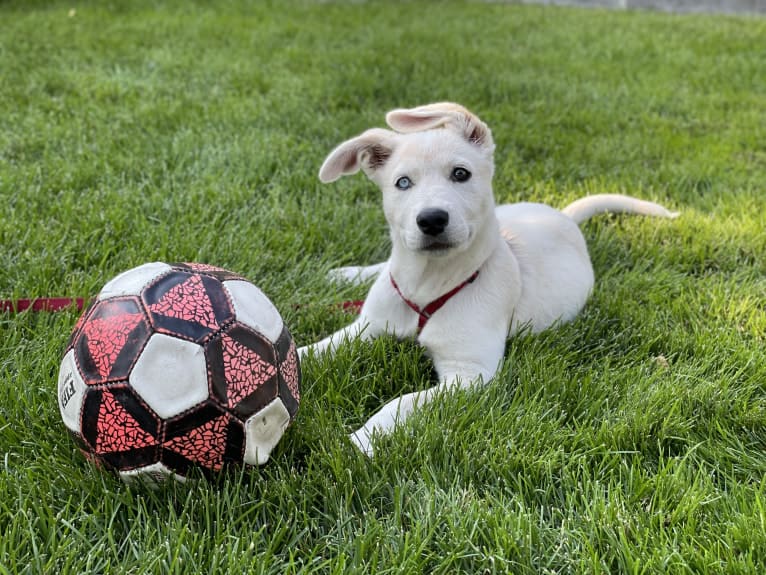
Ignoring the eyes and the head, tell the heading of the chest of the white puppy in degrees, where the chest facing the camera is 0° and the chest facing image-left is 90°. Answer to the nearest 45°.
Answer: approximately 45°

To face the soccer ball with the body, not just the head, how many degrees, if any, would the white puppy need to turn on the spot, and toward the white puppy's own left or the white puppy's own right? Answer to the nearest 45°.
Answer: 0° — it already faces it
